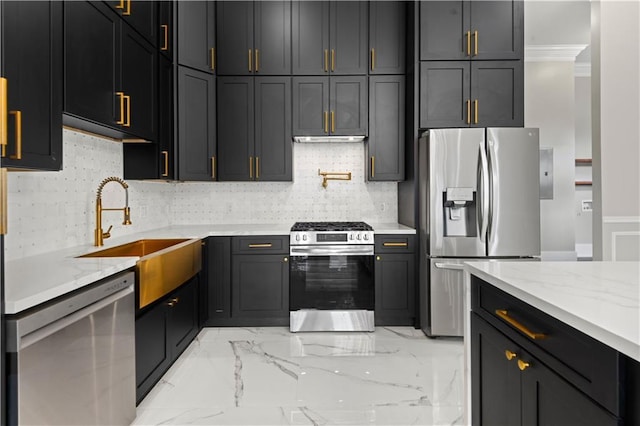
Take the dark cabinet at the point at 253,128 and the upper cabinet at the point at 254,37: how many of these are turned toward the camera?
2

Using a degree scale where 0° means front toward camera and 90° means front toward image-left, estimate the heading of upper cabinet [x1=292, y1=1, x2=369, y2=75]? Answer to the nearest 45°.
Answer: approximately 0°

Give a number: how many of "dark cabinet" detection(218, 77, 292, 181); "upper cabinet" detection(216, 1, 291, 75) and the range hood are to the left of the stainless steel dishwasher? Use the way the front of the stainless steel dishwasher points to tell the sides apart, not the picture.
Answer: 3

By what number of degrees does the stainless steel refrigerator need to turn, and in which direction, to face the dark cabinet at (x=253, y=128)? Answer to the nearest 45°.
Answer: approximately 90° to its right

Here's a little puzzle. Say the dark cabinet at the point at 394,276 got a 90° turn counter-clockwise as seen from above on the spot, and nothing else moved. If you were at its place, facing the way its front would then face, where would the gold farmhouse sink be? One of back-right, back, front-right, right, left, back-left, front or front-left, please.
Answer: back-right

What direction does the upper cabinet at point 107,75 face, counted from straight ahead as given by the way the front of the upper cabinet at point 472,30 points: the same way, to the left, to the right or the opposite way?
to the left

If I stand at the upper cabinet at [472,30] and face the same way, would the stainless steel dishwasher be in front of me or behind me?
in front

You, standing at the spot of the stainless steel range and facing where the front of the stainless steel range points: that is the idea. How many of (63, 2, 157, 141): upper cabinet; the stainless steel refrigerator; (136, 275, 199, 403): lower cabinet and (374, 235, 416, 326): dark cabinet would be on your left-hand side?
2

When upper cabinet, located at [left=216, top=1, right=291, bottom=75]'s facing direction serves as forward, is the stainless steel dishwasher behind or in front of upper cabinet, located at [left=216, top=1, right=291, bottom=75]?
in front
